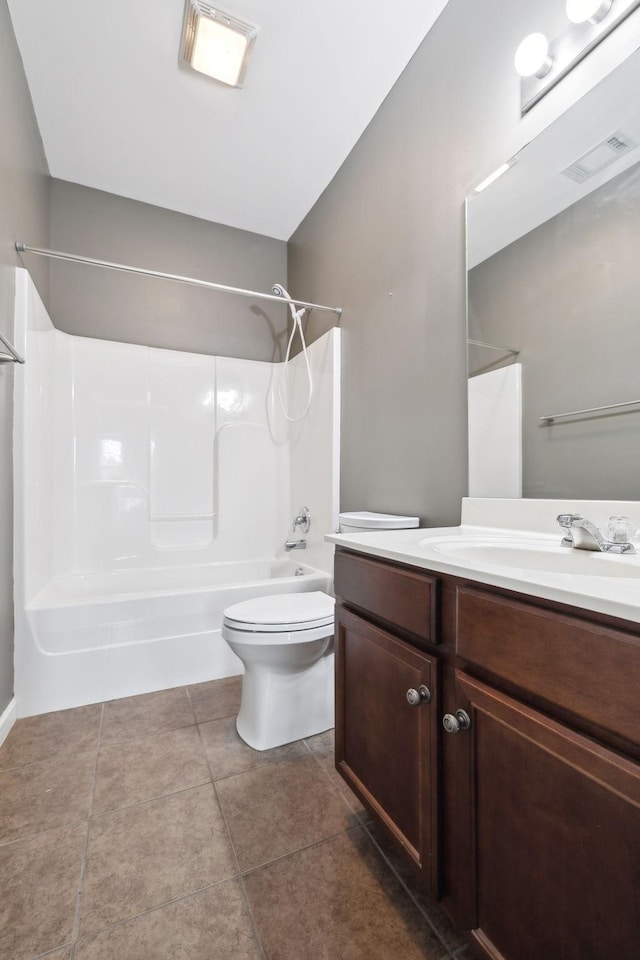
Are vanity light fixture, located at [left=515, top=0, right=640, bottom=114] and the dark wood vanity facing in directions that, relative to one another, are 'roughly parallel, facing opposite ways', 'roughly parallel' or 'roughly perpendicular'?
roughly parallel

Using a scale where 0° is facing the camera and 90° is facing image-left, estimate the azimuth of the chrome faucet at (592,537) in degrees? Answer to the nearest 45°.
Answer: approximately 45°

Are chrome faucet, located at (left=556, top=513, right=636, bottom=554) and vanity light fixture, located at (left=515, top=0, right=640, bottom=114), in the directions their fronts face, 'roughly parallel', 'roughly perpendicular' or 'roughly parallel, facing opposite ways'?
roughly parallel

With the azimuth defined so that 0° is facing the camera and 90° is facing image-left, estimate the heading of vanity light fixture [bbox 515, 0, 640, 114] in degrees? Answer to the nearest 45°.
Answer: approximately 45°

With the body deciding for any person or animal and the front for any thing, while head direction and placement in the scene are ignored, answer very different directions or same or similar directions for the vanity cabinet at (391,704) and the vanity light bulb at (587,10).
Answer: same or similar directions

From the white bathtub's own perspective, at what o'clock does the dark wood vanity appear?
The dark wood vanity is roughly at 11 o'clock from the white bathtub.

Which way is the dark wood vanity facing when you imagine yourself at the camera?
facing the viewer and to the left of the viewer

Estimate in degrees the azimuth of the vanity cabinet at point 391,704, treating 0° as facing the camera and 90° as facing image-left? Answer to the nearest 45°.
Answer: approximately 45°

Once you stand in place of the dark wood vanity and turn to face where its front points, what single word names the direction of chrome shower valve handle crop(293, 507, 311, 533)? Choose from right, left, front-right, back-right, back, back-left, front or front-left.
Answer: right

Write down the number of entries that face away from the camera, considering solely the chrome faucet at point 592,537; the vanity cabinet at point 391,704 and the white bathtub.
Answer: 0

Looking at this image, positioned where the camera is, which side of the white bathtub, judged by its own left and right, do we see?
front
